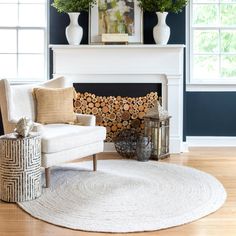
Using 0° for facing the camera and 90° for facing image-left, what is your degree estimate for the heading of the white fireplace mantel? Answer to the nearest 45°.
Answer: approximately 0°

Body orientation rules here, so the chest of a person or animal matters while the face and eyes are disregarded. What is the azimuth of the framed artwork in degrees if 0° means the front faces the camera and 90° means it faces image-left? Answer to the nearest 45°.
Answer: approximately 0°

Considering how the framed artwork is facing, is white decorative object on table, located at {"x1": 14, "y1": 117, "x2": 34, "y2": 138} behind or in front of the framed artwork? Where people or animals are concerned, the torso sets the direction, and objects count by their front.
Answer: in front

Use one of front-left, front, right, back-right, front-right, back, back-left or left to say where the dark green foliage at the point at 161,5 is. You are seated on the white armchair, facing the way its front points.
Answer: left

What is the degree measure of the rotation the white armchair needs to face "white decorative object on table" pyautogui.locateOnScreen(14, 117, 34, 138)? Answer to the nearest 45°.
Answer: approximately 45° to its right

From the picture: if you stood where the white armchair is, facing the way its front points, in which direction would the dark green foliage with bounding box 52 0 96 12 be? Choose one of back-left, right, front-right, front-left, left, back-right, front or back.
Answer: back-left

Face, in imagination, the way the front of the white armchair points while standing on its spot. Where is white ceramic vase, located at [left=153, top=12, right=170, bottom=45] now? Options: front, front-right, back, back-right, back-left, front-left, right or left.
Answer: left

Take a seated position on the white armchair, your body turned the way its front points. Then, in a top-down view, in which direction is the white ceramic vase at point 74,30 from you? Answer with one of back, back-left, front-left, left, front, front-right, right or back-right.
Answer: back-left
